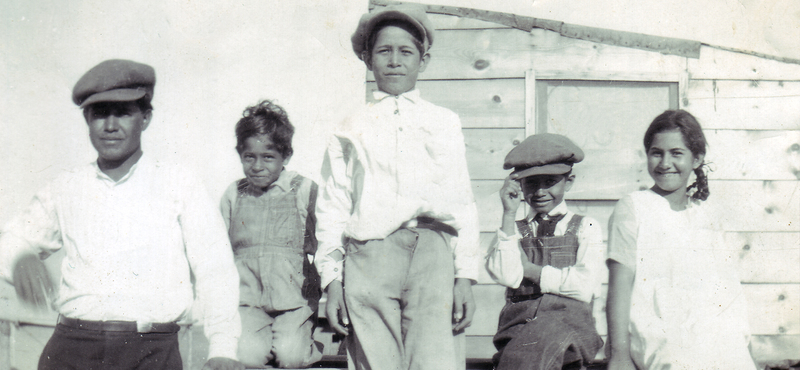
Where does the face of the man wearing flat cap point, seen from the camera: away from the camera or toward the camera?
toward the camera

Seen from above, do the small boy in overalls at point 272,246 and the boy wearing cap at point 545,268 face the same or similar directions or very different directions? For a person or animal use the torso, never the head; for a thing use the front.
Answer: same or similar directions

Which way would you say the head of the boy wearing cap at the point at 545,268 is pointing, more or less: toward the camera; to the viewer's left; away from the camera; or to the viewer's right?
toward the camera

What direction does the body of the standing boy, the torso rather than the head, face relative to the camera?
toward the camera

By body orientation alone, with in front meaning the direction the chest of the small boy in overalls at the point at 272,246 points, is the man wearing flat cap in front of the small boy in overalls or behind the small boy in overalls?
in front

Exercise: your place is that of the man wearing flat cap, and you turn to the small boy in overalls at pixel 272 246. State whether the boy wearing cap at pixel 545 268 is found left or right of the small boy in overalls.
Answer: right

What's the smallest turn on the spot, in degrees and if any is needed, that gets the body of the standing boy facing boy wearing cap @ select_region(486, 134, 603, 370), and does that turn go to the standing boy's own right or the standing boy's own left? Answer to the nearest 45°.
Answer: approximately 90° to the standing boy's own left

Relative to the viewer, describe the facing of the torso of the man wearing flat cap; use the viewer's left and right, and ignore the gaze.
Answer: facing the viewer

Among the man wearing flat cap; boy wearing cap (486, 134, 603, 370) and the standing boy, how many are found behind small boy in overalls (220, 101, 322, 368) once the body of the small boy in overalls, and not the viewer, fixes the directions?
0

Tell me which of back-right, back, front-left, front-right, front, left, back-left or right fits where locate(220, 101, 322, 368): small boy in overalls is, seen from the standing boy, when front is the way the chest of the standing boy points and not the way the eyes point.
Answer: back-right

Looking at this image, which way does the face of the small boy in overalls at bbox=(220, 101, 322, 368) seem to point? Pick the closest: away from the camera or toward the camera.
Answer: toward the camera

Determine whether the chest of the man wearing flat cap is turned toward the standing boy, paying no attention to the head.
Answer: no

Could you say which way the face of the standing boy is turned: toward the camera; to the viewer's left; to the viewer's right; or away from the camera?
toward the camera

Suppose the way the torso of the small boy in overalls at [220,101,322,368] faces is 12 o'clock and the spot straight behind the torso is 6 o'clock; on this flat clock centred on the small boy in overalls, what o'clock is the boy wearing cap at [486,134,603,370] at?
The boy wearing cap is roughly at 10 o'clock from the small boy in overalls.

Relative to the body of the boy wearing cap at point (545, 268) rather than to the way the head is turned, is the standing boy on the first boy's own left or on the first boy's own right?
on the first boy's own right

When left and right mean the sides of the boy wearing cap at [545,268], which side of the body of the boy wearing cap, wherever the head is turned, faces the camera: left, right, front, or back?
front
